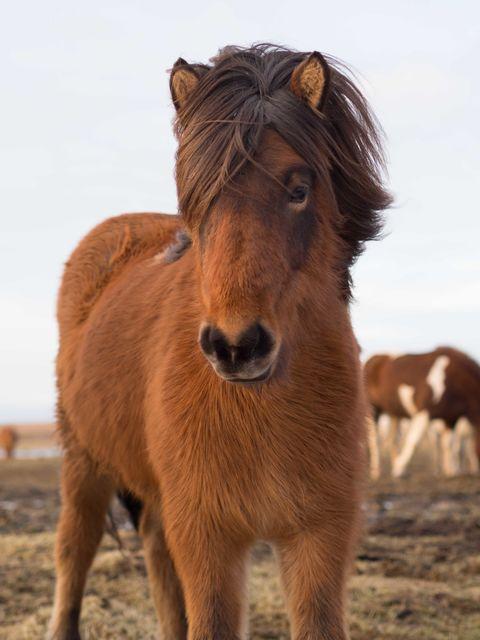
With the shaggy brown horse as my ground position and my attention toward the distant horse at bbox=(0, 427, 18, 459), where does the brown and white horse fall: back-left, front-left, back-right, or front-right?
front-right

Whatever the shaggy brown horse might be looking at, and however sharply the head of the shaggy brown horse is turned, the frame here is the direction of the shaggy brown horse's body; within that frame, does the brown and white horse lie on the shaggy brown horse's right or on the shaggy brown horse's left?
on the shaggy brown horse's left

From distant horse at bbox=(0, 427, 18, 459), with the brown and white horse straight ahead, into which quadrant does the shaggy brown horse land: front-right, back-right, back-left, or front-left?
front-right

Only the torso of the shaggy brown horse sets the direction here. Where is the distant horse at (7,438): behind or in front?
behind

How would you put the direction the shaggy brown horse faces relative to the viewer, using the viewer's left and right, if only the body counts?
facing the viewer and to the right of the viewer
